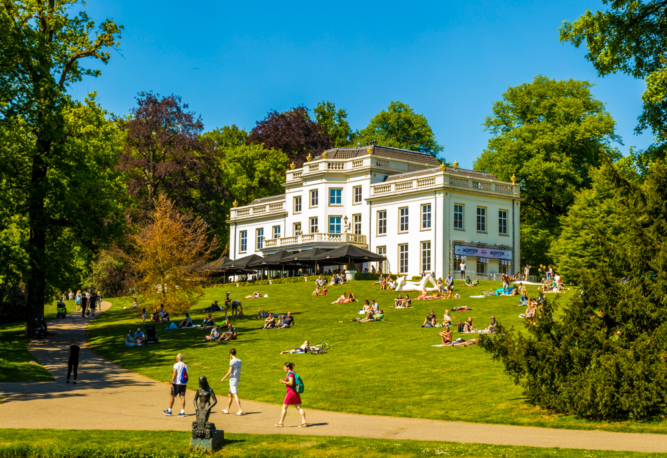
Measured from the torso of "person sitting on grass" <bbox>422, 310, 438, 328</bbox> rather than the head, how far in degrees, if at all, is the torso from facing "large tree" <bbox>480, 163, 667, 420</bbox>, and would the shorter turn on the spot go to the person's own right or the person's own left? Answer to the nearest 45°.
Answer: approximately 45° to the person's own left

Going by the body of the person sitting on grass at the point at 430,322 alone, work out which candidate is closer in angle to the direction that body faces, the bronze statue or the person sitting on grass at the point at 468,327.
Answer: the bronze statue

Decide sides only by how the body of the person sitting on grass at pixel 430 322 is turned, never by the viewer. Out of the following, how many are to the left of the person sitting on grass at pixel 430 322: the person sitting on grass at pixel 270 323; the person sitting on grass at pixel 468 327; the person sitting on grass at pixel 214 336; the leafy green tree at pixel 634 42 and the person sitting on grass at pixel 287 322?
2

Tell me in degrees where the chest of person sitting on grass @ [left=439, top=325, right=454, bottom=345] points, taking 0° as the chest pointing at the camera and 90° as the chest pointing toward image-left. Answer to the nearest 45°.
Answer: approximately 45°

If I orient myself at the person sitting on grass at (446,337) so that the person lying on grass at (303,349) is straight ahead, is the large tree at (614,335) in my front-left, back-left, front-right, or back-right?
back-left

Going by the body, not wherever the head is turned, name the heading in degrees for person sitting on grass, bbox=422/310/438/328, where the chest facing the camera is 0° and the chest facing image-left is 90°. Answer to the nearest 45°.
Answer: approximately 45°

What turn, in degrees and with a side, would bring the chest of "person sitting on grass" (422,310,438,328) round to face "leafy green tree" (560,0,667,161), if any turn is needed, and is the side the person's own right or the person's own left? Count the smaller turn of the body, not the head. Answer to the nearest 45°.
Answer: approximately 90° to the person's own left

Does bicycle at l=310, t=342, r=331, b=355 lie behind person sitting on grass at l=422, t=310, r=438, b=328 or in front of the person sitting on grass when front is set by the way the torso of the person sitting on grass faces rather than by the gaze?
in front

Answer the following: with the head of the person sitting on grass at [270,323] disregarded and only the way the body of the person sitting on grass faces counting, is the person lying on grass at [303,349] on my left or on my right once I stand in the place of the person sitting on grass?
on my left

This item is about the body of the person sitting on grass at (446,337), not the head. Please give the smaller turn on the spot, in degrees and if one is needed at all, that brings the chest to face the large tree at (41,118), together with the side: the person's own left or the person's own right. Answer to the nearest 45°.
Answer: approximately 45° to the person's own right
